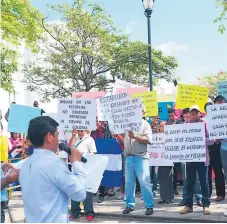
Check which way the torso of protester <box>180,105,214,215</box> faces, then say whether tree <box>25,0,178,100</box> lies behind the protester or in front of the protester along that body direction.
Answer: behind

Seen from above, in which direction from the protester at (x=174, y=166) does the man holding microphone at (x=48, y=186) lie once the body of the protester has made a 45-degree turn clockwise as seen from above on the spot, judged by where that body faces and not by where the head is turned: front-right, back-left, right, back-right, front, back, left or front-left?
front-left

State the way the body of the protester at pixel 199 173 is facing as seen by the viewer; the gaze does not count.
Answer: toward the camera

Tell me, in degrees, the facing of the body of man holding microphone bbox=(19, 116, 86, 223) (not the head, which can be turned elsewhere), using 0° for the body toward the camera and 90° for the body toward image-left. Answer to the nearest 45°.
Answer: approximately 225°

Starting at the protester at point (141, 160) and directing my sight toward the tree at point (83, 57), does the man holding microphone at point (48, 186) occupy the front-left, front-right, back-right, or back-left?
back-left

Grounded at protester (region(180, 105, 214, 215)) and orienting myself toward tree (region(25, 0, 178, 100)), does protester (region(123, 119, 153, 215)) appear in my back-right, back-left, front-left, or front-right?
front-left

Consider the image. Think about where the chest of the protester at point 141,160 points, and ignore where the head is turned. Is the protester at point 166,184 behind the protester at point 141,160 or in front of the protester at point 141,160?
behind

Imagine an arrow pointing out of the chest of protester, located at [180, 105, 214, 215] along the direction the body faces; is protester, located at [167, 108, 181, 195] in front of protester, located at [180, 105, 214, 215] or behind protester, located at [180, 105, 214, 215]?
behind

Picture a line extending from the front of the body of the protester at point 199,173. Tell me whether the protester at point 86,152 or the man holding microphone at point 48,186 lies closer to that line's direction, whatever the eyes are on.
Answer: the man holding microphone

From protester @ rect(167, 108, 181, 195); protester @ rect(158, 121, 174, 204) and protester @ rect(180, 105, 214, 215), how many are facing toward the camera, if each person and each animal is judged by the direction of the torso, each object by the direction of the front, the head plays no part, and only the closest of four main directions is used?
3

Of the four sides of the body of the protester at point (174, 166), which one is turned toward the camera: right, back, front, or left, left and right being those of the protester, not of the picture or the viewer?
front

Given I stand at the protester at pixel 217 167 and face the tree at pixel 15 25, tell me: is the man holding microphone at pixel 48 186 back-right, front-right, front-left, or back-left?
back-left

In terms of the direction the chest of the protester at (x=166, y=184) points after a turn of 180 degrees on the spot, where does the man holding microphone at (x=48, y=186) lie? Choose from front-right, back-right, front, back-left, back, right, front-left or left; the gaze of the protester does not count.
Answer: back

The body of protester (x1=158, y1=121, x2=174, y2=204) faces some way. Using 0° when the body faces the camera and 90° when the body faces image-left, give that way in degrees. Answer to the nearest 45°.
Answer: approximately 0°

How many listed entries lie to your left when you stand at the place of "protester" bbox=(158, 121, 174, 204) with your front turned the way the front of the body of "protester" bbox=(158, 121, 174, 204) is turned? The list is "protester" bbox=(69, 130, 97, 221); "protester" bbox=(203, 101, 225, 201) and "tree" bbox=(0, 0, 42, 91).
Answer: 1
